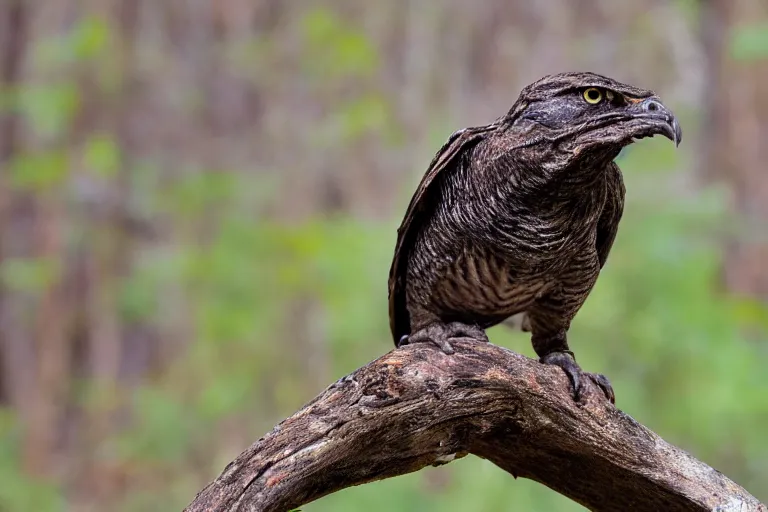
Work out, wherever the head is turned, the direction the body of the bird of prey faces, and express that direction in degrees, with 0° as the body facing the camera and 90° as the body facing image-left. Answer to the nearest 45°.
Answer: approximately 315°
